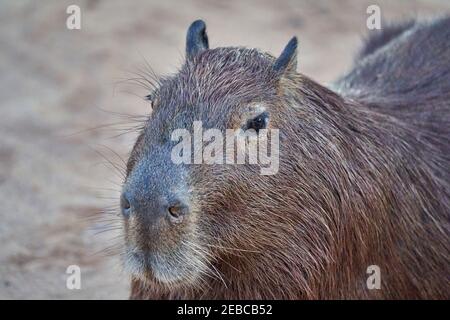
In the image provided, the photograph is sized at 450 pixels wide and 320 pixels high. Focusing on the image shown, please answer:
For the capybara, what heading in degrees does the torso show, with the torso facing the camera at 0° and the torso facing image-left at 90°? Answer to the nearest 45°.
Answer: approximately 45°
